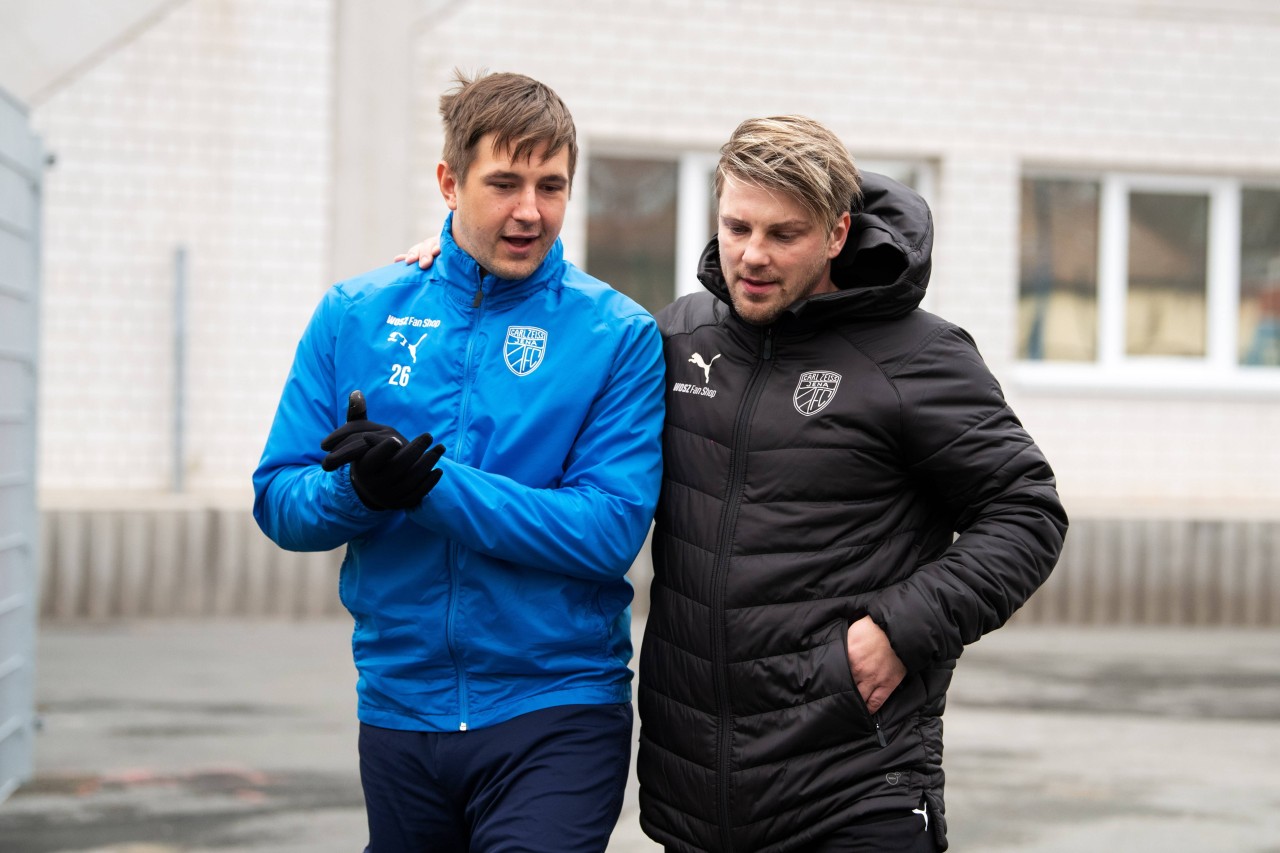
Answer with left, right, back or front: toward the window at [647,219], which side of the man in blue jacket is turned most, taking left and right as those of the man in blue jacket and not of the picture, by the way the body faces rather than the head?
back

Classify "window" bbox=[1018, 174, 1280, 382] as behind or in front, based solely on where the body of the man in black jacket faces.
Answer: behind

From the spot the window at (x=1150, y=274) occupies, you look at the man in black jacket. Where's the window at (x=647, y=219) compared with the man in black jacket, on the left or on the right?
right

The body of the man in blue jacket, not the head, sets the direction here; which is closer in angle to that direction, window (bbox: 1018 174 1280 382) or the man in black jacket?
the man in black jacket

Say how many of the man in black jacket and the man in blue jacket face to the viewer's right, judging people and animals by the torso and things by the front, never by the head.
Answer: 0

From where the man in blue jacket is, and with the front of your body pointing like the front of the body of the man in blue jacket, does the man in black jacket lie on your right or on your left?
on your left

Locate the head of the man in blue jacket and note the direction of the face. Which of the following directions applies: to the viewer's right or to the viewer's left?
to the viewer's right

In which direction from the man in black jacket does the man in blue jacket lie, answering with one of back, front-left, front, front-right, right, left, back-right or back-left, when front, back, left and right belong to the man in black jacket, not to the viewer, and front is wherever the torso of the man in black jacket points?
front-right
